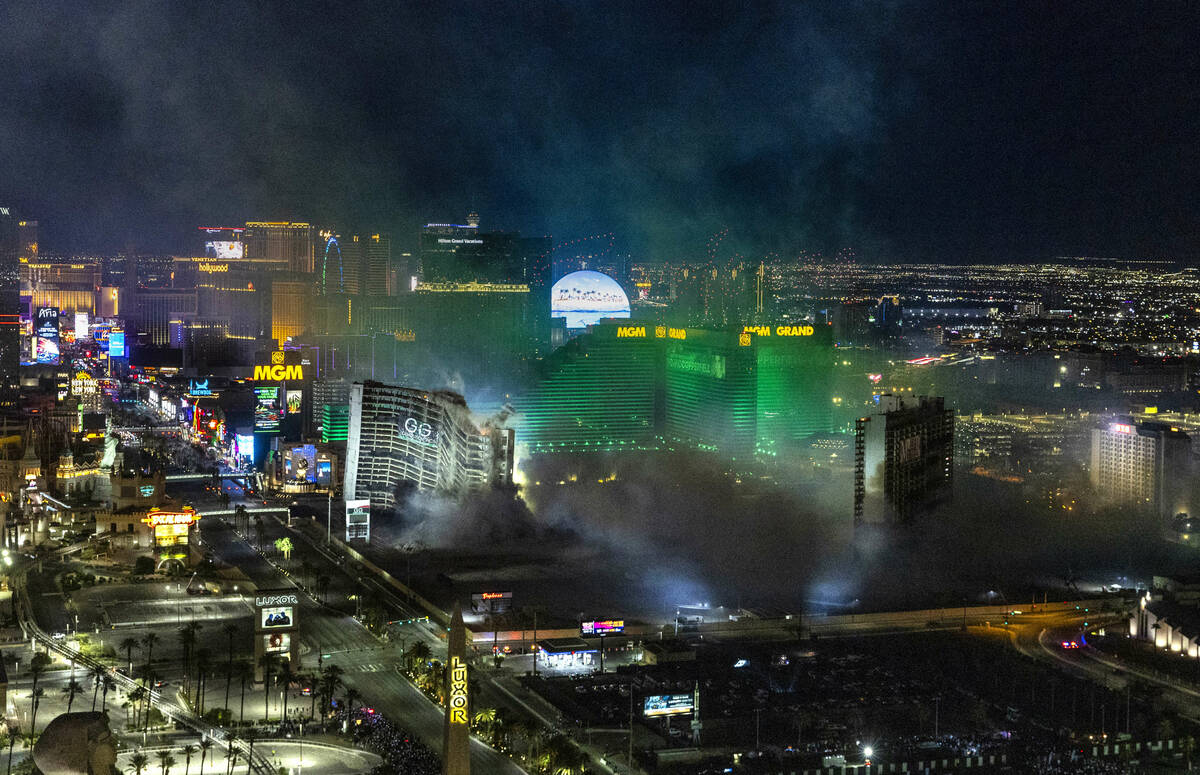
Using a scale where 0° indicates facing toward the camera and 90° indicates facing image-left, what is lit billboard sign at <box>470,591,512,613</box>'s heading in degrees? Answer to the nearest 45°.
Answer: approximately 0°

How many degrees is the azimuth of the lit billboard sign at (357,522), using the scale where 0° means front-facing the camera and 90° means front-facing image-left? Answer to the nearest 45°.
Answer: approximately 0°

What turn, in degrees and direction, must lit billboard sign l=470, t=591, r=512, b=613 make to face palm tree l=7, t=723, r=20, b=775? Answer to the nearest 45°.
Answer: approximately 45° to its right

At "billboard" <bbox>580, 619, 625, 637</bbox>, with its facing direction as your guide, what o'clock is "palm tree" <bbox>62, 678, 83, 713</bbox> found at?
The palm tree is roughly at 2 o'clock from the billboard.

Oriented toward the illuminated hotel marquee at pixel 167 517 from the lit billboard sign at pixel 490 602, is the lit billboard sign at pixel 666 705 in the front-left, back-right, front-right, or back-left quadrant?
back-left

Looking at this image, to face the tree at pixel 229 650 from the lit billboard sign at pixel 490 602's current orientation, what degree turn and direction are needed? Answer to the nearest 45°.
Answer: approximately 45° to its right

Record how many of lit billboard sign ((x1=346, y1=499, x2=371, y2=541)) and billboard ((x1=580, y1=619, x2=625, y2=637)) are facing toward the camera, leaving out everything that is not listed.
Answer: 2

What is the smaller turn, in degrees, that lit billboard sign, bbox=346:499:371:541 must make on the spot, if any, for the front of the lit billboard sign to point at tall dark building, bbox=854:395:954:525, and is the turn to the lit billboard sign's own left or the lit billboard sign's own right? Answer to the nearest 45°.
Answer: approximately 90° to the lit billboard sign's own left

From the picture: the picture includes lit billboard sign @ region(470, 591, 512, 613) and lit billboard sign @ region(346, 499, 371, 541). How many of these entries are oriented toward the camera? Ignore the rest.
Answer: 2
